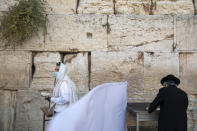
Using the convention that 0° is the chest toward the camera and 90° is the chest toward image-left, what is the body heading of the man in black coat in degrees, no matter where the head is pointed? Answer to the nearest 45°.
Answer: approximately 135°
